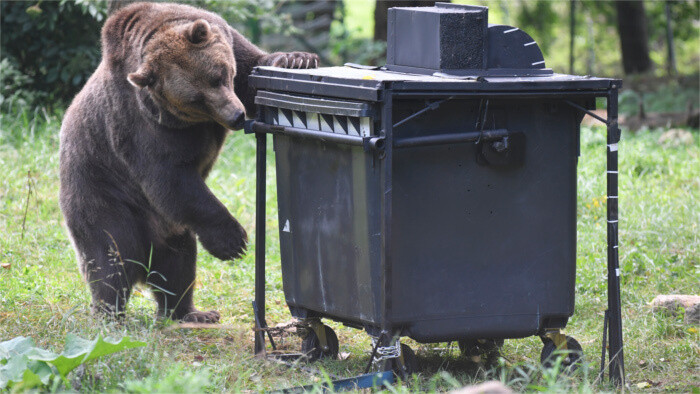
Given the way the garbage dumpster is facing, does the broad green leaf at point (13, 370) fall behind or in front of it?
in front

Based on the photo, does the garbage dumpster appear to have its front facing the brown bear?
no

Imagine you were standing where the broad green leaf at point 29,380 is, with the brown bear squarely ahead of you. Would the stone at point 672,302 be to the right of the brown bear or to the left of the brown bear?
right

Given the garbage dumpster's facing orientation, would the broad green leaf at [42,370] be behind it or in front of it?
in front

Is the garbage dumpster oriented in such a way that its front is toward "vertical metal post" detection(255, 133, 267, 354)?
no

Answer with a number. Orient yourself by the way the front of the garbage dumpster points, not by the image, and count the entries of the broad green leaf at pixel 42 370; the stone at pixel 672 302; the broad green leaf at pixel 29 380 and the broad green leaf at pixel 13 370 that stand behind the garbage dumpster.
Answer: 1

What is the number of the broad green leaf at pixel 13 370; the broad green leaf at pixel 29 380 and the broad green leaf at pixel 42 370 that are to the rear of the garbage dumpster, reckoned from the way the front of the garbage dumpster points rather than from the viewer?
0

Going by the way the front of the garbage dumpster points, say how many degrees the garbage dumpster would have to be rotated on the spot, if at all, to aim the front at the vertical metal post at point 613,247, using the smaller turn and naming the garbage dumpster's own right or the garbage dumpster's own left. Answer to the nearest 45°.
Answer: approximately 135° to the garbage dumpster's own left

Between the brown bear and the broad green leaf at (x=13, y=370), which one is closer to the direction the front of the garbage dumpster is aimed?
the broad green leaf

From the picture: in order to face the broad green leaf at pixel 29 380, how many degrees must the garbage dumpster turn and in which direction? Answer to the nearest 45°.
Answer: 0° — it already faces it

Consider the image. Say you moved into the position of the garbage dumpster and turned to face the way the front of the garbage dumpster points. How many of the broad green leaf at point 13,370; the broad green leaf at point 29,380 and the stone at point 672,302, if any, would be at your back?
1

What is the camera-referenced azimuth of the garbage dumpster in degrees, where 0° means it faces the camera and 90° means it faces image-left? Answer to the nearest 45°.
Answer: approximately 45°

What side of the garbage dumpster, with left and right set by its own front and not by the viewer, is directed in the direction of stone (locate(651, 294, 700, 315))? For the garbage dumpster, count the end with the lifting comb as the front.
back

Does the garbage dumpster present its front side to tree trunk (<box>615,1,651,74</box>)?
no

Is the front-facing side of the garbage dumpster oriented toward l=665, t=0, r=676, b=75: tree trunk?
no
